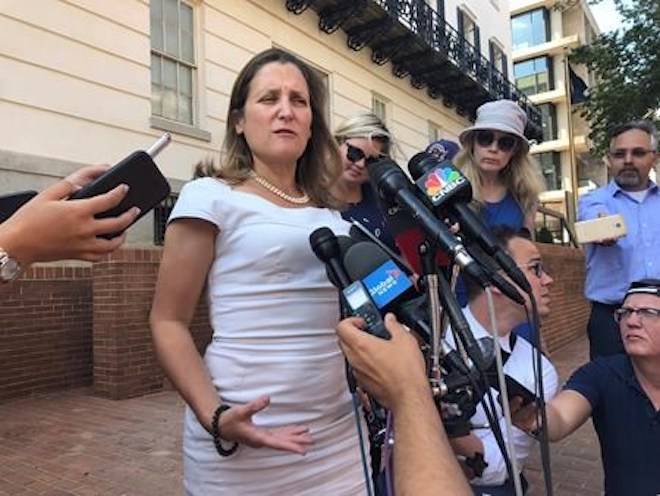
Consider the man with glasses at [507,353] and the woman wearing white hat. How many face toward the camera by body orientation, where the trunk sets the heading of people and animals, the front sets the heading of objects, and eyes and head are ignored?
1

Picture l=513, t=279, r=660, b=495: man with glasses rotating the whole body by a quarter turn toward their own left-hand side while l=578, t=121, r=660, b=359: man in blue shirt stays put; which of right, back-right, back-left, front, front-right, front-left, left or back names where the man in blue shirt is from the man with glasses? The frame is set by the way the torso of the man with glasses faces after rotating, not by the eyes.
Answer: back-left

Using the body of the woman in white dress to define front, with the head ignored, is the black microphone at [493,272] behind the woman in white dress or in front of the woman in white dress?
in front

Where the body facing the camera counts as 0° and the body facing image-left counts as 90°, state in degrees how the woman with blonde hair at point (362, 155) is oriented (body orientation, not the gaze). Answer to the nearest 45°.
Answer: approximately 45°

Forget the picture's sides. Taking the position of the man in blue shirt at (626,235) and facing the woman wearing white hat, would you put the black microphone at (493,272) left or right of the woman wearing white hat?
left

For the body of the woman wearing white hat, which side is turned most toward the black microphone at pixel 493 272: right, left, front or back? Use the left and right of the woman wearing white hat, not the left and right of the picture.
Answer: front

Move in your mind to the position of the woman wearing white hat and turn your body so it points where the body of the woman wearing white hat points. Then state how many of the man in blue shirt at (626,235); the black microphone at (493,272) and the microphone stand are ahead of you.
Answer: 2

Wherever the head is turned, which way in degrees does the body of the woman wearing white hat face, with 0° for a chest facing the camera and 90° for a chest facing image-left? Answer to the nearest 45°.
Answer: approximately 0°

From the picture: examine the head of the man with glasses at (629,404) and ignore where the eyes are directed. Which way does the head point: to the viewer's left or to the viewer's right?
to the viewer's left

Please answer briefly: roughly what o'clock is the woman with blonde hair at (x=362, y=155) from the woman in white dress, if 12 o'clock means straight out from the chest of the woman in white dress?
The woman with blonde hair is roughly at 8 o'clock from the woman in white dress.
